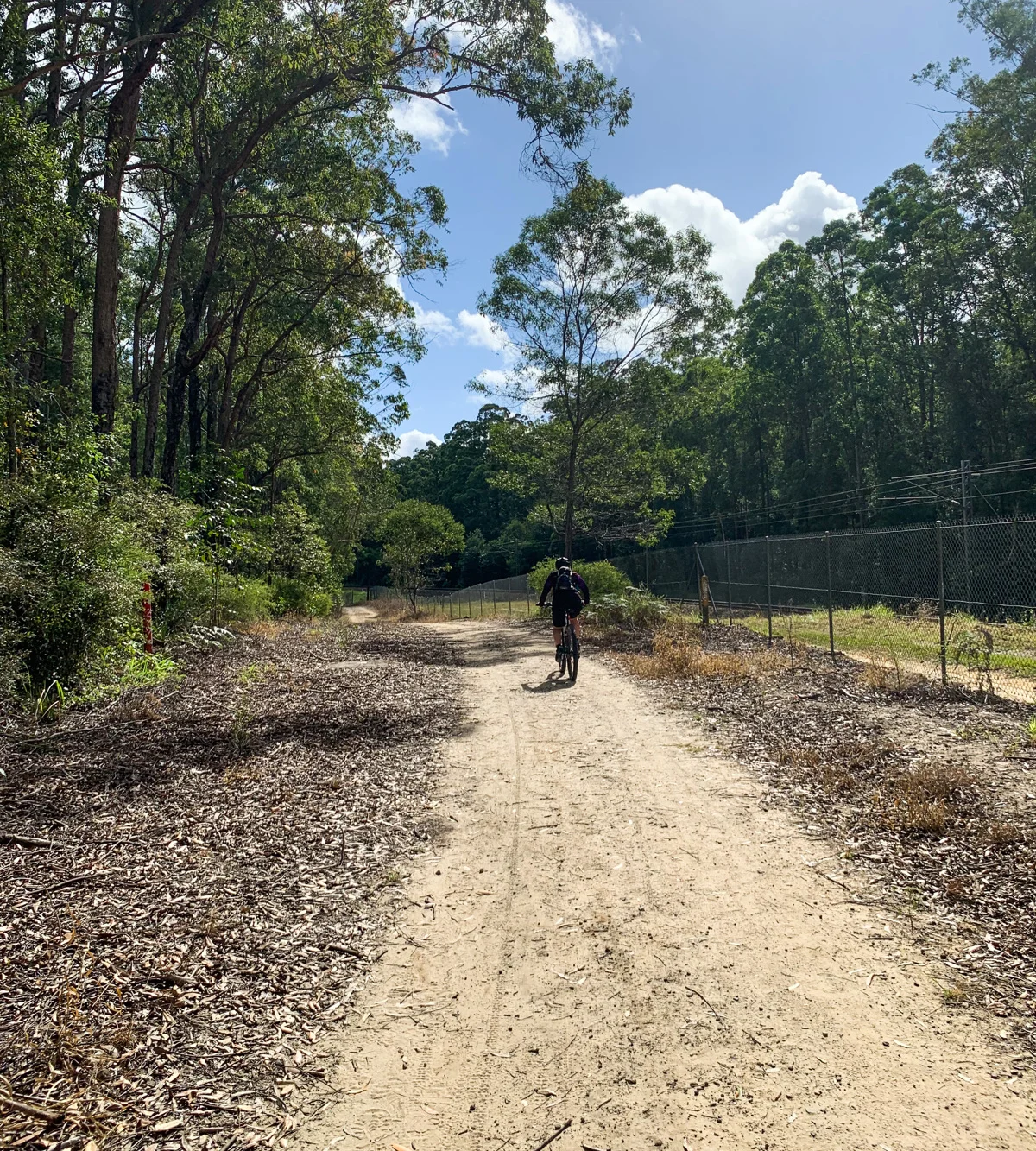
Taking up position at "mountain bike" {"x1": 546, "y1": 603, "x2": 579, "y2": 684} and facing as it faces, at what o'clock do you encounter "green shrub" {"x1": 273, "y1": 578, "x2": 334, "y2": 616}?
The green shrub is roughly at 11 o'clock from the mountain bike.

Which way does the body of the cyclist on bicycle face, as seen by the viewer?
away from the camera

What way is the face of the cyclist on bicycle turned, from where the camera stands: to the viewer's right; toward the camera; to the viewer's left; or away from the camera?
away from the camera

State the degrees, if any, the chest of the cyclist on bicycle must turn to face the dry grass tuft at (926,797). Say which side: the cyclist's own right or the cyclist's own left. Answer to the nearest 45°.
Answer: approximately 180°

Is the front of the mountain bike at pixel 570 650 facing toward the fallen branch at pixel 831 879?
no

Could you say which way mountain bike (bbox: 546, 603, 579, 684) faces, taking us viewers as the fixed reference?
facing away from the viewer

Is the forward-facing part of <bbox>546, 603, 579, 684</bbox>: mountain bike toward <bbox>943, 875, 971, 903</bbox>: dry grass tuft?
no

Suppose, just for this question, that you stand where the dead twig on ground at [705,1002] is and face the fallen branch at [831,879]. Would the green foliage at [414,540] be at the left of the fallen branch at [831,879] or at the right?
left

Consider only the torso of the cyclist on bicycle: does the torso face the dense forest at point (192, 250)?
no

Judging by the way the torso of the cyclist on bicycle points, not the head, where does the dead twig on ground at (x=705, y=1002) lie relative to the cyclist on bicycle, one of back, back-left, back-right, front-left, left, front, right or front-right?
back

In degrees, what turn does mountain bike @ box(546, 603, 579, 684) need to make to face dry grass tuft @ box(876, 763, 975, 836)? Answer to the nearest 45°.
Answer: approximately 180°

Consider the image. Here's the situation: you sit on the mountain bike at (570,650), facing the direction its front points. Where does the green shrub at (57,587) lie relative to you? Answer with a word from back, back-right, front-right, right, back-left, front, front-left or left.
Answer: back-left

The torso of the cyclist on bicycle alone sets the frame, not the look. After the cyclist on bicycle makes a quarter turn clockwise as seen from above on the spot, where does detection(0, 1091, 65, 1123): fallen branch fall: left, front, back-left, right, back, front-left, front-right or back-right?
right

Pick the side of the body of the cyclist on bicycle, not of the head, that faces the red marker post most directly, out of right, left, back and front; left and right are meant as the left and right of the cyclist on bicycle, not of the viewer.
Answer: left

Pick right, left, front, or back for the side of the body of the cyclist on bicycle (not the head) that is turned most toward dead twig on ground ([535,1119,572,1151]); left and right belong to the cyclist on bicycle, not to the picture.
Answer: back

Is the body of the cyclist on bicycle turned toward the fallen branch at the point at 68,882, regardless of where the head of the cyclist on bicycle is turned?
no
